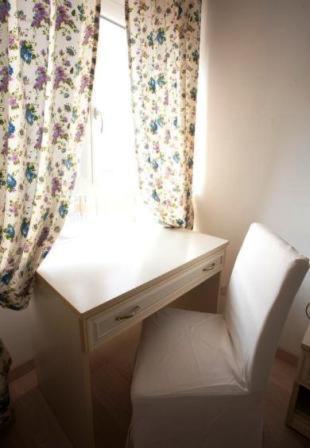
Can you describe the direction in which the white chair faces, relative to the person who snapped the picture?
facing to the left of the viewer

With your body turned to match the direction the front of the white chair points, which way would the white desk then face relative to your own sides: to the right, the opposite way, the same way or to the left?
the opposite way

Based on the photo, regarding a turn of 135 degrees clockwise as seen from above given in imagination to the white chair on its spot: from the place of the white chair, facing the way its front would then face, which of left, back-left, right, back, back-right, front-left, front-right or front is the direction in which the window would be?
left
